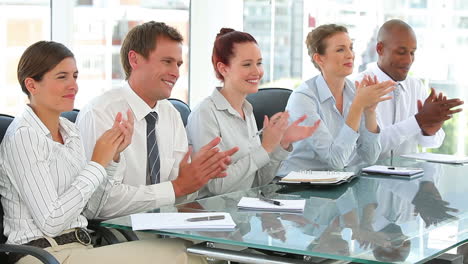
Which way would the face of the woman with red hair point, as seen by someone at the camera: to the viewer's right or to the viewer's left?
to the viewer's right

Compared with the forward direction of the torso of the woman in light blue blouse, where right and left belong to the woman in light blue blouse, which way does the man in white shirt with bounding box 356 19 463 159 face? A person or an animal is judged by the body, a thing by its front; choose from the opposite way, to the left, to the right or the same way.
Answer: the same way

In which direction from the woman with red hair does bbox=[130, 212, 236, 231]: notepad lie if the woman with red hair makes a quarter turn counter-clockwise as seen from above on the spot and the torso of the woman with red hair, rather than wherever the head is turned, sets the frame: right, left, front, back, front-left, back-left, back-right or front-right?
back-right

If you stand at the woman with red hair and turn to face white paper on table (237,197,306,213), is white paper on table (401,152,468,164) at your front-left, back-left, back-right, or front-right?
back-left

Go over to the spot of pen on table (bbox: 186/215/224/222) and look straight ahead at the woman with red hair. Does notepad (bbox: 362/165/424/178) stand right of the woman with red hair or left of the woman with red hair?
right

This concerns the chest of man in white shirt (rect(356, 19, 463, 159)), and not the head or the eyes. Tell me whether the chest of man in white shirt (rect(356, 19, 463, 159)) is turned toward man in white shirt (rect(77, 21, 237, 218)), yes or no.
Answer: no

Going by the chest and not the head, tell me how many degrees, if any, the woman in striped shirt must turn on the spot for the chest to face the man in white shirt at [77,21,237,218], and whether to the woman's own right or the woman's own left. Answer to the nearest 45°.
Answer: approximately 45° to the woman's own left

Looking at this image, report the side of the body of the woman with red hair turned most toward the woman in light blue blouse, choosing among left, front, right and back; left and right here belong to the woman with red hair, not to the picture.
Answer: left

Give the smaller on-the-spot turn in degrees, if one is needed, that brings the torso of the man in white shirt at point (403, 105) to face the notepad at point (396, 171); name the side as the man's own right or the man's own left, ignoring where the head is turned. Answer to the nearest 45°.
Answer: approximately 45° to the man's own right

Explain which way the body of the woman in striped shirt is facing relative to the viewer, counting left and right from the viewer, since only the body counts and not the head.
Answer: facing to the right of the viewer

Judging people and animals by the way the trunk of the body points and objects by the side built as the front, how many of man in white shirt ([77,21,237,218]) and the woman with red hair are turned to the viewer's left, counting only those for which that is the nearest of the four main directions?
0

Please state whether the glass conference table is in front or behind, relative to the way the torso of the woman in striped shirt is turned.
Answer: in front

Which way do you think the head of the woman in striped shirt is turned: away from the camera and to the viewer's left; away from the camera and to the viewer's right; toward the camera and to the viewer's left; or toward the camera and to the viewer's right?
toward the camera and to the viewer's right

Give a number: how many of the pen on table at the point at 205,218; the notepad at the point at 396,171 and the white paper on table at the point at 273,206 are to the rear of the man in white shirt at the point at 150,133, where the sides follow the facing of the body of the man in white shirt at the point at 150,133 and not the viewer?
0

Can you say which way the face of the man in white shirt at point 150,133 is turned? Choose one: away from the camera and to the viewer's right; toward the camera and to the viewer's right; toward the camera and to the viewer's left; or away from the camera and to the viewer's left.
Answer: toward the camera and to the viewer's right
